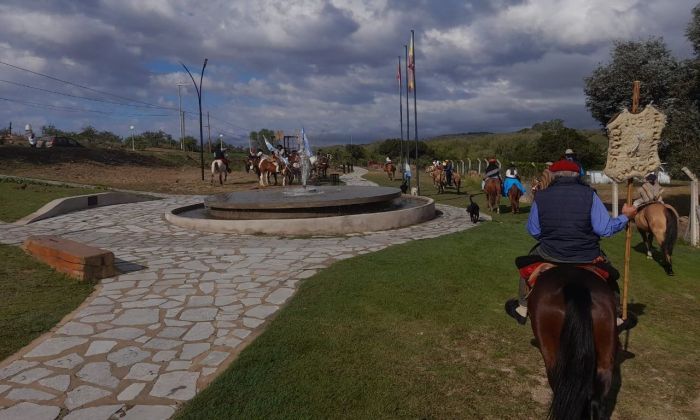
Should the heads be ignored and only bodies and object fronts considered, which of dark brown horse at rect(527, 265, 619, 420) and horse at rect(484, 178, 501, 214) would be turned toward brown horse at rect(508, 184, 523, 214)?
the dark brown horse

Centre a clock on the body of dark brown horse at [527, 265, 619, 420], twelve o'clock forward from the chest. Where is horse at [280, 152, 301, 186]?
The horse is roughly at 11 o'clock from the dark brown horse.

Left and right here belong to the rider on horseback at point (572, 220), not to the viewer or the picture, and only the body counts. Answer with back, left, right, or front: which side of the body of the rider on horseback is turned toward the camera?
back

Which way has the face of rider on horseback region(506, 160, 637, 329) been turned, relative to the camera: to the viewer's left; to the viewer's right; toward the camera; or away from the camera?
away from the camera

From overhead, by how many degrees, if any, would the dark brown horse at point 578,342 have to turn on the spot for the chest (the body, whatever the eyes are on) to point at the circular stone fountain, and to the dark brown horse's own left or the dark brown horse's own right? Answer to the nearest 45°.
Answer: approximately 45° to the dark brown horse's own left

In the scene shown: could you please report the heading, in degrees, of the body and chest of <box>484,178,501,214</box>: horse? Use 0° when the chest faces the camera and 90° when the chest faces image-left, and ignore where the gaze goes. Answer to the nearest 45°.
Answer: approximately 180°

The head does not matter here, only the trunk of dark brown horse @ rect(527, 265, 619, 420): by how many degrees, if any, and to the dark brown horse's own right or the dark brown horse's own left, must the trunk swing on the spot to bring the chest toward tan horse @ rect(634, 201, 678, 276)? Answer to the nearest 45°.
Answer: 0° — it already faces it

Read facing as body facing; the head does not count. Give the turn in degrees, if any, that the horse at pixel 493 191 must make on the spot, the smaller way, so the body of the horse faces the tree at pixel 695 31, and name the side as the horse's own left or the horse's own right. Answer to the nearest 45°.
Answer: approximately 45° to the horse's own right

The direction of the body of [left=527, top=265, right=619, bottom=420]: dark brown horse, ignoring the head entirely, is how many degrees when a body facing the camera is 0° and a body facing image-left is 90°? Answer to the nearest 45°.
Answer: approximately 180°
